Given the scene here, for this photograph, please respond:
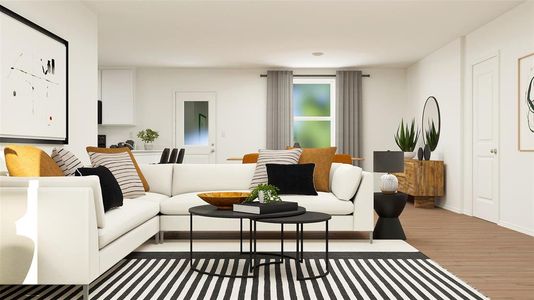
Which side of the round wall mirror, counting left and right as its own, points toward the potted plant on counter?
front

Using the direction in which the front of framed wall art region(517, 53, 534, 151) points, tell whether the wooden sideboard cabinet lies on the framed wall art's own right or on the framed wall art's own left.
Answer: on the framed wall art's own right

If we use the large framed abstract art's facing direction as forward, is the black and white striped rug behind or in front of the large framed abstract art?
in front

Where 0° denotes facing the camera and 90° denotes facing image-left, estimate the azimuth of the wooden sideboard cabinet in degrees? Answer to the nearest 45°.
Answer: approximately 90°

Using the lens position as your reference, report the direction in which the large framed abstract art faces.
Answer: facing the viewer and to the right of the viewer

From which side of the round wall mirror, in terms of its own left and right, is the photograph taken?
left

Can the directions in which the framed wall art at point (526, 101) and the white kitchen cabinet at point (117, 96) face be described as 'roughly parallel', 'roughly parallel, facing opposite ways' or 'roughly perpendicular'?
roughly perpendicular

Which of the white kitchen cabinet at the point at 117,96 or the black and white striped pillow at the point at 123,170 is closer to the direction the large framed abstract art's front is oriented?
the black and white striped pillow

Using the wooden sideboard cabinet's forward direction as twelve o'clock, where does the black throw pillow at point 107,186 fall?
The black throw pillow is roughly at 10 o'clock from the wooden sideboard cabinet.

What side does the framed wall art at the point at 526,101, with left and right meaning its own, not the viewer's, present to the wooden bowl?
front
